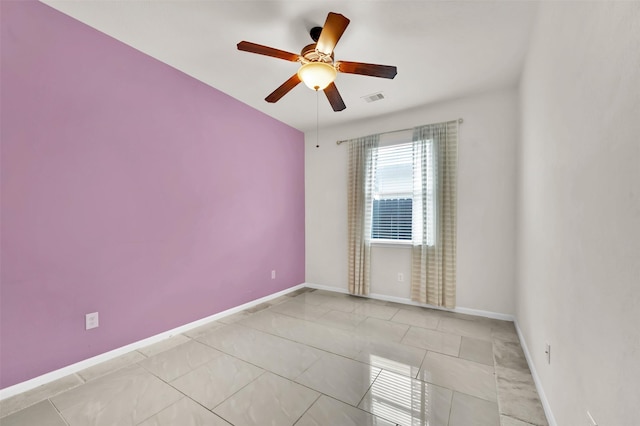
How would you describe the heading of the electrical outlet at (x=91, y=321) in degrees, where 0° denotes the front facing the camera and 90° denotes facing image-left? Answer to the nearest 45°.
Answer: approximately 315°

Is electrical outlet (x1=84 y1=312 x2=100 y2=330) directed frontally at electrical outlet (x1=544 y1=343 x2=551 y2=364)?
yes

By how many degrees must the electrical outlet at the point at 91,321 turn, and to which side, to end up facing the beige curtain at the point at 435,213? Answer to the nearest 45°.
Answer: approximately 45° to its left

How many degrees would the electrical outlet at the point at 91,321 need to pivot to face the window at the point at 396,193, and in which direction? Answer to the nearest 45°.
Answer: approximately 45° to its left

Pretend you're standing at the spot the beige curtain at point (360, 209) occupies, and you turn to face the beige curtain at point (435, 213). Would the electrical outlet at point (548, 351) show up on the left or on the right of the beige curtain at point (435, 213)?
right

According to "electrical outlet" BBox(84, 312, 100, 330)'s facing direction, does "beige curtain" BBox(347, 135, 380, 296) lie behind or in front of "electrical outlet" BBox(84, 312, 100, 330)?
in front
